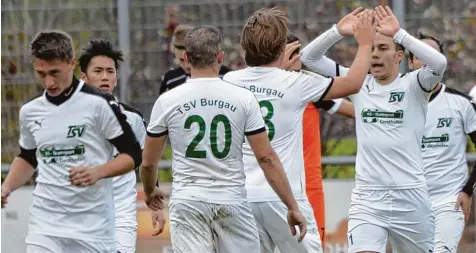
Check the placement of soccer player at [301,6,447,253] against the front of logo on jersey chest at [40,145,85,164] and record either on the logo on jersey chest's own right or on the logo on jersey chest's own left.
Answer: on the logo on jersey chest's own left

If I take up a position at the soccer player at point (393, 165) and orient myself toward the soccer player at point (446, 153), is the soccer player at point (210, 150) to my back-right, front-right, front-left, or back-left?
back-left

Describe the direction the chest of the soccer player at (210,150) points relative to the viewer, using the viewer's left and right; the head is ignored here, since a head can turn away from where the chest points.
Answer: facing away from the viewer

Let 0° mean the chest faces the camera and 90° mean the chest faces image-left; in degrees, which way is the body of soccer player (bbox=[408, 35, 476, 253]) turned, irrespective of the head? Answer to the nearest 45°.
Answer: approximately 45°

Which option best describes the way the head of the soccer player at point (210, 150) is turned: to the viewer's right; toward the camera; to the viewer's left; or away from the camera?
away from the camera

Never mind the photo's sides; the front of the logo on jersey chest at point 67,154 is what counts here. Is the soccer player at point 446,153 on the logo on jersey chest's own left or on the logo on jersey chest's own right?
on the logo on jersey chest's own left

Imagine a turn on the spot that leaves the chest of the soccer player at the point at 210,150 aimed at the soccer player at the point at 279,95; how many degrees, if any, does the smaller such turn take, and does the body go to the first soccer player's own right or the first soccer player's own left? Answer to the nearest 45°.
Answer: approximately 45° to the first soccer player's own right

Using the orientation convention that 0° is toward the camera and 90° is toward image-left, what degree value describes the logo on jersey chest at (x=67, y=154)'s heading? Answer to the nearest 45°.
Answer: approximately 0°

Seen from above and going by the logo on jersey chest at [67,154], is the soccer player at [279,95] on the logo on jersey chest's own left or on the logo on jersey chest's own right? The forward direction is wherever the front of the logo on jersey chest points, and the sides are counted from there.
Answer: on the logo on jersey chest's own left
